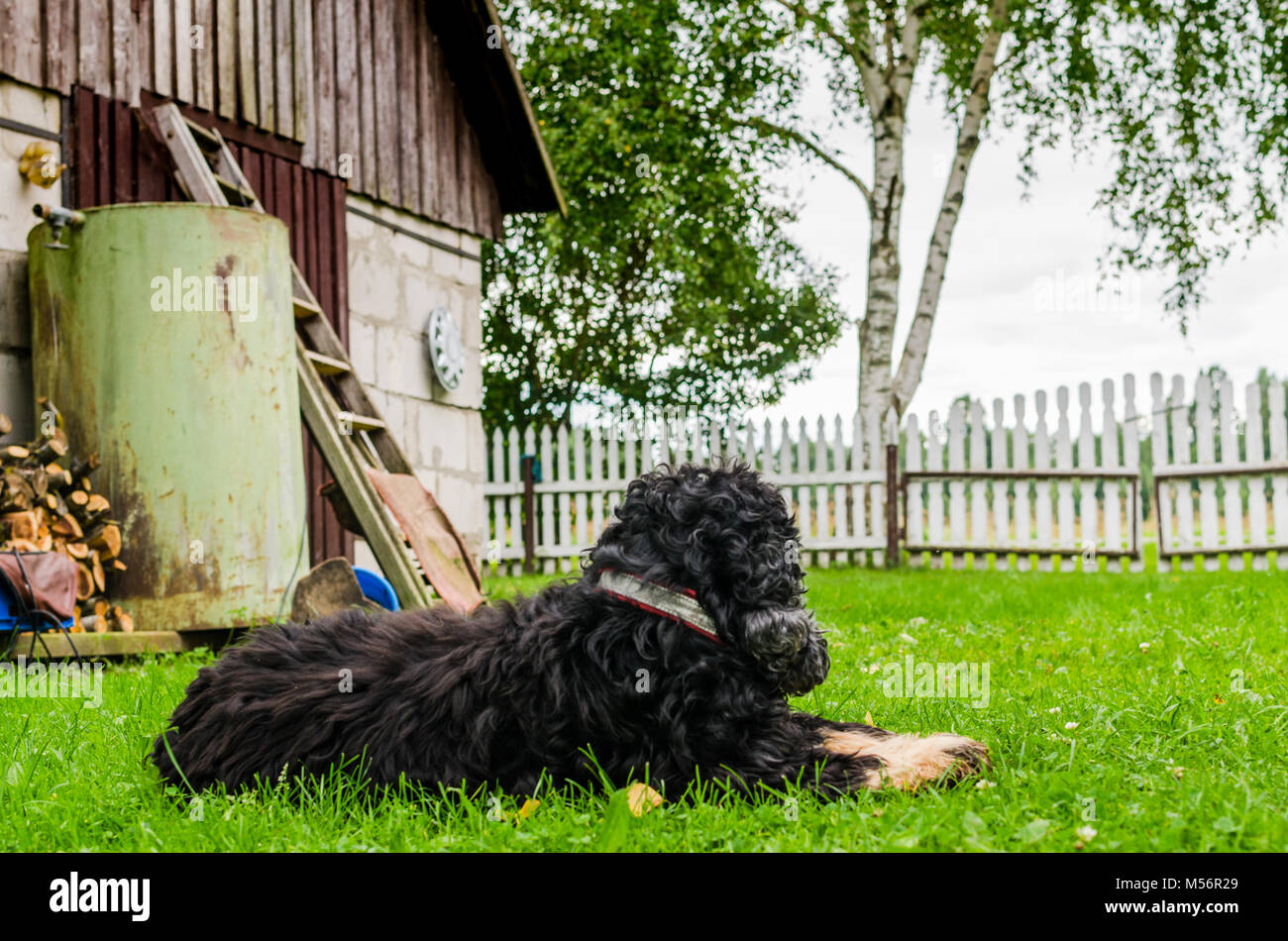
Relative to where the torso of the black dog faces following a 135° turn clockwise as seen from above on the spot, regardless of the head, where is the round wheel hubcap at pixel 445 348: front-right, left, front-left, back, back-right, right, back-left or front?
back-right

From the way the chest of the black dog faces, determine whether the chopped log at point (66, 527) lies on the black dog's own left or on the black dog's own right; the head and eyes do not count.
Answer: on the black dog's own left

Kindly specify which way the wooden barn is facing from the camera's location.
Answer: facing the viewer and to the right of the viewer

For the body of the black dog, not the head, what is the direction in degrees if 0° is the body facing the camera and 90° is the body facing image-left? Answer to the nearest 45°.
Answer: approximately 270°
